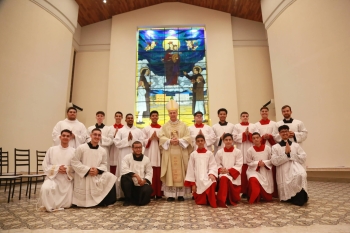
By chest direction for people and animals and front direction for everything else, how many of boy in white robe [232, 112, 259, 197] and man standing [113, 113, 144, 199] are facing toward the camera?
2

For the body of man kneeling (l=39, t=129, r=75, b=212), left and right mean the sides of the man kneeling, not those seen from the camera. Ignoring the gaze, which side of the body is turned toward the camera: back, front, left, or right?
front

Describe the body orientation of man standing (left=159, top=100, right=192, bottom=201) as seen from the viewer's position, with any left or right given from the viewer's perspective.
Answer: facing the viewer

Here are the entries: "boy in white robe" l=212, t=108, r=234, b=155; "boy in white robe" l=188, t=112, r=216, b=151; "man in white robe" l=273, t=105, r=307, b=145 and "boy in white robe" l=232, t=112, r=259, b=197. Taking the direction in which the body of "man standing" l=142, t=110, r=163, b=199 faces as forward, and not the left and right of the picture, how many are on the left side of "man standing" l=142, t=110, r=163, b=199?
4

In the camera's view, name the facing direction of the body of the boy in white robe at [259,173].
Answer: toward the camera

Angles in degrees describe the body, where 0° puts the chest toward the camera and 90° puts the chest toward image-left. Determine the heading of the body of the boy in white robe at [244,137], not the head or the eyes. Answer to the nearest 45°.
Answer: approximately 0°

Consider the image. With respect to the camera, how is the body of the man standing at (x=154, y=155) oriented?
toward the camera

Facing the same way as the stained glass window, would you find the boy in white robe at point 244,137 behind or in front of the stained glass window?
in front

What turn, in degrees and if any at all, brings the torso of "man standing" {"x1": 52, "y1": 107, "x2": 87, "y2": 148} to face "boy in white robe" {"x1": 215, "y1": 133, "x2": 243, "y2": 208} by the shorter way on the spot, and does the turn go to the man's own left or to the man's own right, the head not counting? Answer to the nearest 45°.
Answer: approximately 45° to the man's own left

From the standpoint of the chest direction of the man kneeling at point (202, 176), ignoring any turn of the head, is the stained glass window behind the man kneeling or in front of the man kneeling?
behind

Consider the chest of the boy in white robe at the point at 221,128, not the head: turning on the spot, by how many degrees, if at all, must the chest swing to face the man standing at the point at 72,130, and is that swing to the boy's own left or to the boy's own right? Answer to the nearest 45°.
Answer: approximately 90° to the boy's own right
